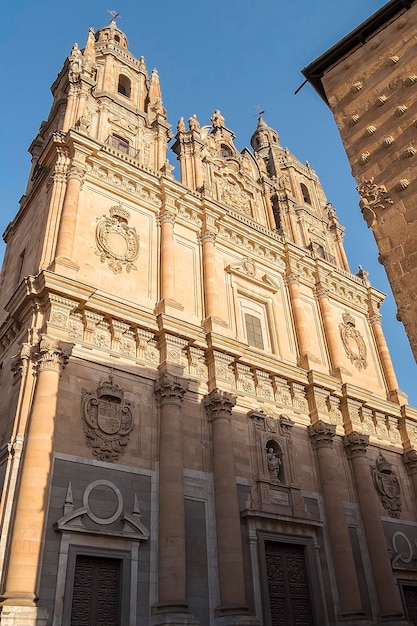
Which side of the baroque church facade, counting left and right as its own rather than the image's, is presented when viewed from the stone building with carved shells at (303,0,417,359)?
front
